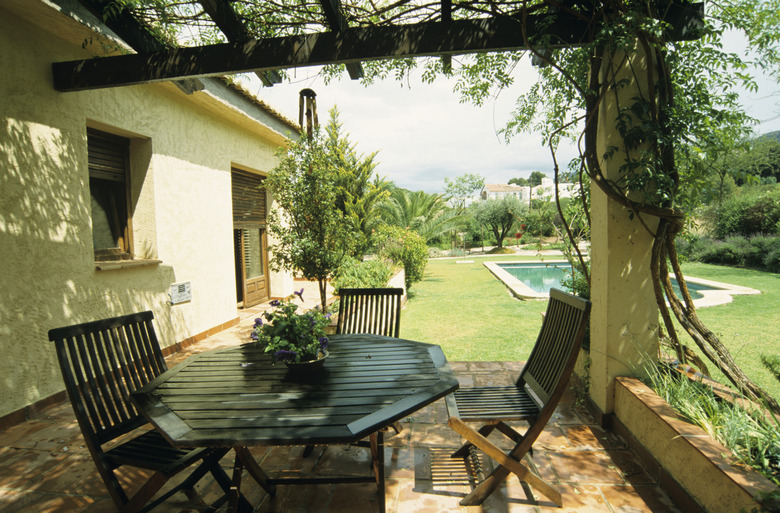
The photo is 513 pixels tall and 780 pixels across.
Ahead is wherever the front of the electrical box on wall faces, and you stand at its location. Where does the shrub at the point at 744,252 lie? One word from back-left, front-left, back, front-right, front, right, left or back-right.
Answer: front-left

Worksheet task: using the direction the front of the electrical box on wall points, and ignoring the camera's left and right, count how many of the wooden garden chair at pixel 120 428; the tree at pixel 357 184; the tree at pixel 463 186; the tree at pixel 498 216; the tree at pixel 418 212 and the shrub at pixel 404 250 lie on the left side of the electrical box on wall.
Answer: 5

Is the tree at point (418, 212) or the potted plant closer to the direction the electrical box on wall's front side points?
the potted plant

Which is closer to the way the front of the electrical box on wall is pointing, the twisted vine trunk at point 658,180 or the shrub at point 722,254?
the twisted vine trunk

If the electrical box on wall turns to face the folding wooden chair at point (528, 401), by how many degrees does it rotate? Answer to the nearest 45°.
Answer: approximately 45° to its right

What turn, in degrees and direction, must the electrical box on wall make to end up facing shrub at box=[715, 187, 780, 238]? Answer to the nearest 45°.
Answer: approximately 45° to its left

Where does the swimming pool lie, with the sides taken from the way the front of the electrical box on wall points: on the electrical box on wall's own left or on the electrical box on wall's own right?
on the electrical box on wall's own left

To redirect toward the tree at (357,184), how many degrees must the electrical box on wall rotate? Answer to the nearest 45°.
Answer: approximately 90° to its left

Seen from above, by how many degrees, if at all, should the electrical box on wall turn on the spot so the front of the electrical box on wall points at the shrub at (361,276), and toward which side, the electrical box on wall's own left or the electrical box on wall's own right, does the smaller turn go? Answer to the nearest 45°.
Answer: approximately 45° to the electrical box on wall's own left

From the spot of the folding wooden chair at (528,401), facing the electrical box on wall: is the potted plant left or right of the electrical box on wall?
left

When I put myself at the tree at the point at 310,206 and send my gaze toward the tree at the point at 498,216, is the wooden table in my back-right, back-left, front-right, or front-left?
back-right

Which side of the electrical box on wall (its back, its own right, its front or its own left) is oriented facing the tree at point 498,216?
left

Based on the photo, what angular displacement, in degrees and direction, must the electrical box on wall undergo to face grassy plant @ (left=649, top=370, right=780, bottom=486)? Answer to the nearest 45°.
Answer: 0° — it already faces it

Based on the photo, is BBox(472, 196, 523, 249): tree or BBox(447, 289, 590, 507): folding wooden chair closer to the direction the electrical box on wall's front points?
the folding wooden chair

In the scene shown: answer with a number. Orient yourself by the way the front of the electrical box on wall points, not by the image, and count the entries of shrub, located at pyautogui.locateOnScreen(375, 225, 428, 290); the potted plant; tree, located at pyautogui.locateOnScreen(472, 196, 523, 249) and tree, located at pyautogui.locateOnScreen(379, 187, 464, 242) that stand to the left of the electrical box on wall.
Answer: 3

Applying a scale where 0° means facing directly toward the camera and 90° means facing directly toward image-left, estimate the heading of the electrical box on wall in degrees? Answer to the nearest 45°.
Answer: approximately 315°
